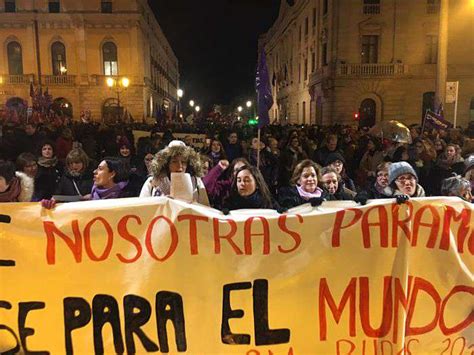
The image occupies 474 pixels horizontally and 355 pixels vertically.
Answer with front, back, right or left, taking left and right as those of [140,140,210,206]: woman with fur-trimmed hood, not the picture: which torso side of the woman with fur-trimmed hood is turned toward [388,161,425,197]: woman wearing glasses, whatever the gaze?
left

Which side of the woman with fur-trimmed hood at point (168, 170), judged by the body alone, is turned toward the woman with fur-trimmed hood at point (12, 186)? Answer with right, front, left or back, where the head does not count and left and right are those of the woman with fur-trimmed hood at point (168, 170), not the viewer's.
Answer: right

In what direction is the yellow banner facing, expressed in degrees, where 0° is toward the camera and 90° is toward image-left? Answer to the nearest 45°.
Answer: approximately 0°
